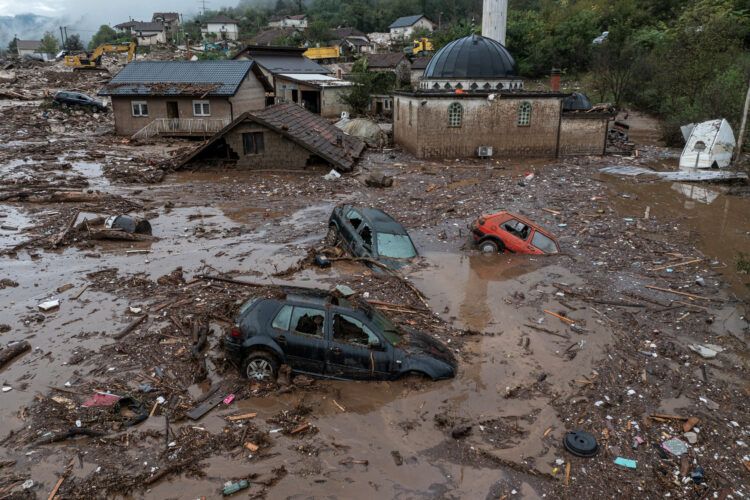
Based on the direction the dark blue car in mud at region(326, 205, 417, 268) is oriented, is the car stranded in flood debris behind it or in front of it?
behind

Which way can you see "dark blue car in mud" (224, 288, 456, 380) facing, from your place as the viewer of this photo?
facing to the right of the viewer

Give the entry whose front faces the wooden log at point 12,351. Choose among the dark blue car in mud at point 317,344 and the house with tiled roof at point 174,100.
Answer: the house with tiled roof

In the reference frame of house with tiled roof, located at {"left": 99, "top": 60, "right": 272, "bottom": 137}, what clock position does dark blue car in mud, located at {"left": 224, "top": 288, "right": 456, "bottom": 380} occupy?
The dark blue car in mud is roughly at 12 o'clock from the house with tiled roof.

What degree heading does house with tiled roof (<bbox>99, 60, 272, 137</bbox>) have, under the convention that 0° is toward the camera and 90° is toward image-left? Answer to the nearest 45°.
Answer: approximately 0°

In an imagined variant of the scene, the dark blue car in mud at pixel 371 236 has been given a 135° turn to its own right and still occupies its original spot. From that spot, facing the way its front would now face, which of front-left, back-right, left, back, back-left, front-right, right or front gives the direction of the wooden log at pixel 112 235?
front

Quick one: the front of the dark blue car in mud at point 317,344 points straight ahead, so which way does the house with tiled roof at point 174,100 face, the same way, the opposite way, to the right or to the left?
to the right

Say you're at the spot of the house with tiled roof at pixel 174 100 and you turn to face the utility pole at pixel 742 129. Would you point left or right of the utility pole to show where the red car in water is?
right

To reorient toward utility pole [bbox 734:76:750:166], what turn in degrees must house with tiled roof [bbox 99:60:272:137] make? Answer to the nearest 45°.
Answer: approximately 45° to its left

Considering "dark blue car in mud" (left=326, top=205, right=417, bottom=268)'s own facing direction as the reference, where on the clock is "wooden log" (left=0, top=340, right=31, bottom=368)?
The wooden log is roughly at 3 o'clock from the dark blue car in mud.

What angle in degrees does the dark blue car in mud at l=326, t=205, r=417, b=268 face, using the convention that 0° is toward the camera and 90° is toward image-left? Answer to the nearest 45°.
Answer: approximately 315°

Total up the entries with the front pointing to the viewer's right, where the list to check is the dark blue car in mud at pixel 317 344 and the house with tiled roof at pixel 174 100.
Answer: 1

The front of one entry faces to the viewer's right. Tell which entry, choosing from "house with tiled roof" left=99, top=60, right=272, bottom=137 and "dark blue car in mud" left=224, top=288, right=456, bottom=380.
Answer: the dark blue car in mud

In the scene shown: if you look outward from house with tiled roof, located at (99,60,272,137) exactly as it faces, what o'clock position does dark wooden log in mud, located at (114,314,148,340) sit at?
The dark wooden log in mud is roughly at 12 o'clock from the house with tiled roof.
